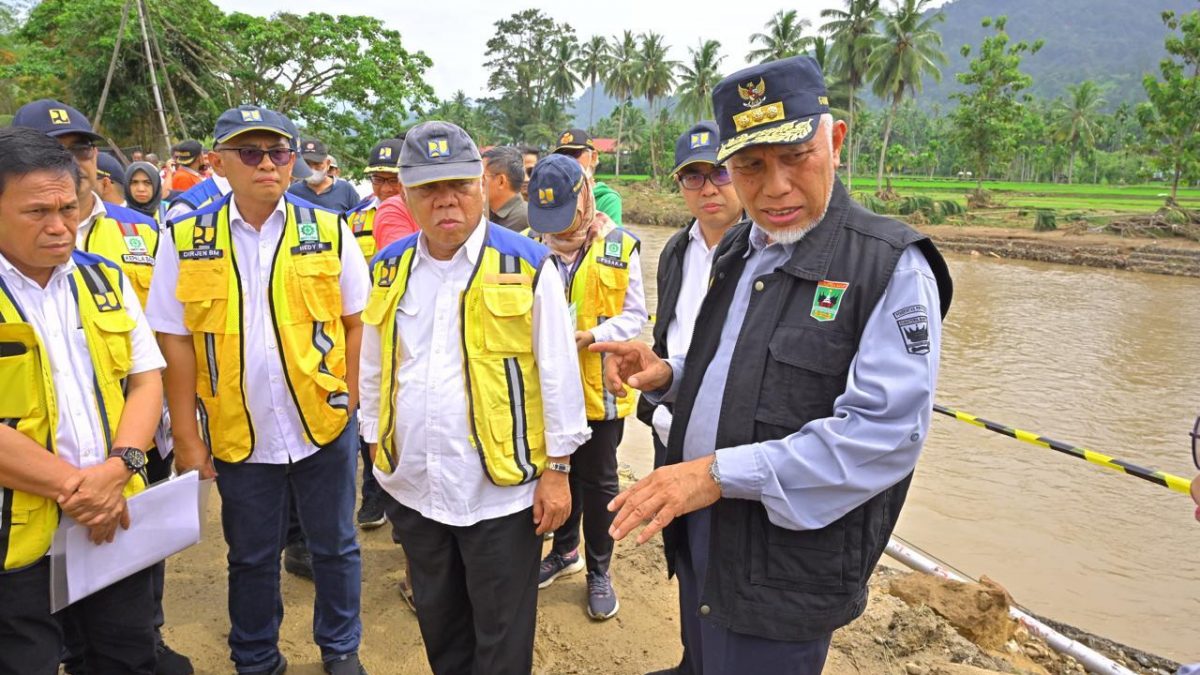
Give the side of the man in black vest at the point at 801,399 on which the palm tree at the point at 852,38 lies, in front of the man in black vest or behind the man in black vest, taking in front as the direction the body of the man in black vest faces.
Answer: behind

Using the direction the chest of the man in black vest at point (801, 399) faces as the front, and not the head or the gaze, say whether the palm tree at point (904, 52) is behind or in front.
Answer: behind

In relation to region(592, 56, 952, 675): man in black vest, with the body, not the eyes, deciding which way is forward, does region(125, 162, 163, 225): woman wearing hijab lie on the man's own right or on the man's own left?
on the man's own right

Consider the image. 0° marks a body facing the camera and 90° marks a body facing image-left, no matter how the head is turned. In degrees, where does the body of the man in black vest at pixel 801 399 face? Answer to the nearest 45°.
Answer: approximately 45°

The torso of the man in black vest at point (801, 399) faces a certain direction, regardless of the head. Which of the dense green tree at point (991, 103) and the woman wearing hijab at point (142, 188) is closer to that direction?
the woman wearing hijab

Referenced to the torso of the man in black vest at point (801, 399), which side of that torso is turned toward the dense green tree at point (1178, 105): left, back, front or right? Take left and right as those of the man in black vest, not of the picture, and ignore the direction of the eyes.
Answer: back

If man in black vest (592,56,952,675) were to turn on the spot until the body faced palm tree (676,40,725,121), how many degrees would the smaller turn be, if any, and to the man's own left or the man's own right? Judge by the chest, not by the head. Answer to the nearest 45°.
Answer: approximately 135° to the man's own right

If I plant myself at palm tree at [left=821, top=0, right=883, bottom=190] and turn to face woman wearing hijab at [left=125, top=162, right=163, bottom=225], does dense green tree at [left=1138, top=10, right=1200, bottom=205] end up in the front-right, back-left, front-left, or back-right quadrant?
front-left

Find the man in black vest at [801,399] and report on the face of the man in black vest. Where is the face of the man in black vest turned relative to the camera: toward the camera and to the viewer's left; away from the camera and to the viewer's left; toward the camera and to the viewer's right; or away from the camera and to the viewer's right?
toward the camera and to the viewer's left

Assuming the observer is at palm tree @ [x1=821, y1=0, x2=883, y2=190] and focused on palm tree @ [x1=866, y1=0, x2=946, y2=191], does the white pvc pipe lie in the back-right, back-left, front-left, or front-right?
front-right
